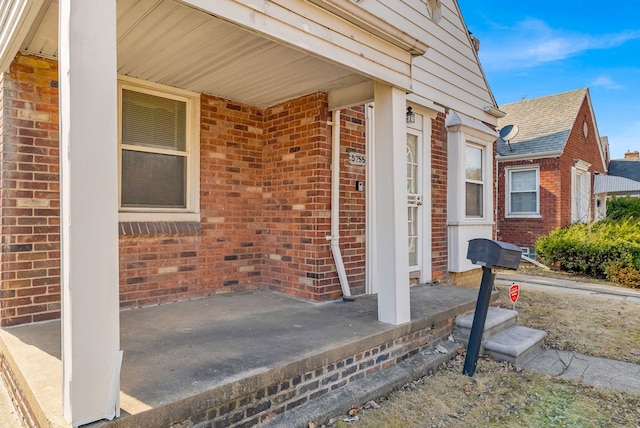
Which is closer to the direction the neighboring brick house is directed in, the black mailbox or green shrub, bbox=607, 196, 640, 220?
the black mailbox

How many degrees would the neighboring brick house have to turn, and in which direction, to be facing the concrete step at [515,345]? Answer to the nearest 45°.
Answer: approximately 45° to its right

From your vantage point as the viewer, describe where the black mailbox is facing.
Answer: facing the viewer and to the left of the viewer

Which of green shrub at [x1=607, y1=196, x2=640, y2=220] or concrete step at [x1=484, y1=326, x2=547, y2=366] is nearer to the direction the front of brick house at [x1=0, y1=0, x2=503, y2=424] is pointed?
the concrete step

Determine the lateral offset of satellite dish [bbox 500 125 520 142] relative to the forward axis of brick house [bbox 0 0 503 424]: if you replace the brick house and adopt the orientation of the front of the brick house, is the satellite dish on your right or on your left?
on your left

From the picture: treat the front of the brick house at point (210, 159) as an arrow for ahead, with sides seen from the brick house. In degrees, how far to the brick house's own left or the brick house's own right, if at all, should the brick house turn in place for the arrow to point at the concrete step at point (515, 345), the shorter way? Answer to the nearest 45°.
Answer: approximately 45° to the brick house's own left

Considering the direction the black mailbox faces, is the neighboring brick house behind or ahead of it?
behind

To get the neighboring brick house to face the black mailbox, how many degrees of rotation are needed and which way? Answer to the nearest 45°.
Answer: approximately 45° to its right

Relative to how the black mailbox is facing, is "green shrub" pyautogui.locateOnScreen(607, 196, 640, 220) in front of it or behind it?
behind

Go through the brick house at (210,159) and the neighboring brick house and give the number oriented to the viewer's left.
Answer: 0

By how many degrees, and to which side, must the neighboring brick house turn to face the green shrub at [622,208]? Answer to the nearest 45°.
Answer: approximately 90° to its left

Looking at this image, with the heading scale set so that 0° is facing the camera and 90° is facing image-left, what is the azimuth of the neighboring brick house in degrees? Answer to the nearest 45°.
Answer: approximately 315°

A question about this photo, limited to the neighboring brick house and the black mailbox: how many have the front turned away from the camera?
0

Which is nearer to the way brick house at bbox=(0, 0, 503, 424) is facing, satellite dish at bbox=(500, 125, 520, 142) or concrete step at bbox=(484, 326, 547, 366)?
the concrete step
